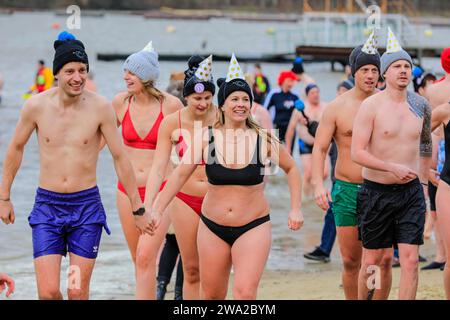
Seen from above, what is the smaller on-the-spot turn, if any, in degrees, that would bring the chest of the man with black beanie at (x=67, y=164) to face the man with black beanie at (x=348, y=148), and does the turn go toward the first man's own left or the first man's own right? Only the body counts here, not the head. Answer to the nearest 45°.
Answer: approximately 90° to the first man's own left

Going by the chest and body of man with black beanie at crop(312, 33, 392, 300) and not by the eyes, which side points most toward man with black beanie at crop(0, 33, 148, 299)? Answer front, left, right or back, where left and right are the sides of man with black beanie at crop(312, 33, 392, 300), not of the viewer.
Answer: right

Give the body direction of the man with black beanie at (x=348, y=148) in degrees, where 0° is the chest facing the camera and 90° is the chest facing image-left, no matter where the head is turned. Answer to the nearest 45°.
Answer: approximately 315°

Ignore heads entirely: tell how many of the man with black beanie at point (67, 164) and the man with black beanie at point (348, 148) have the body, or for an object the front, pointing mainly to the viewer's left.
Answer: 0
